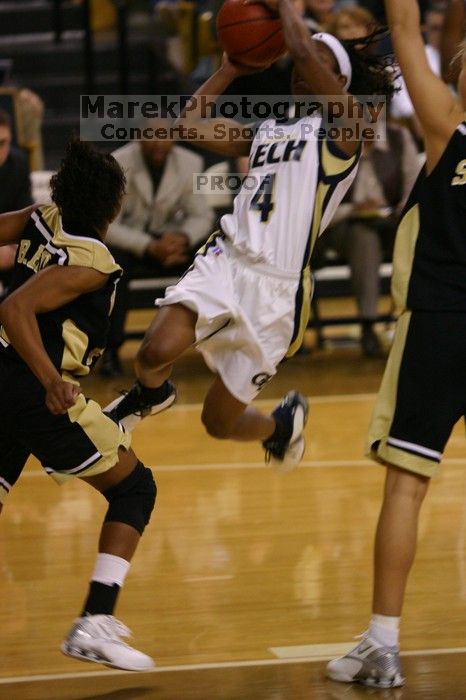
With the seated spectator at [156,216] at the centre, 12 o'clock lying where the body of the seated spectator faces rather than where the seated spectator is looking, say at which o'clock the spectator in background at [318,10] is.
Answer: The spectator in background is roughly at 7 o'clock from the seated spectator.

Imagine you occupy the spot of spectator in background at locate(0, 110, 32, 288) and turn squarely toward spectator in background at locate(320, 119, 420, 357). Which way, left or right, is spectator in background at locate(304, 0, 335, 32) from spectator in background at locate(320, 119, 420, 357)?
left

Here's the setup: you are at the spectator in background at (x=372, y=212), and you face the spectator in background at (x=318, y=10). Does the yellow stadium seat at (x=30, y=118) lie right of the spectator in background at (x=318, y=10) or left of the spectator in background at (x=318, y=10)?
left

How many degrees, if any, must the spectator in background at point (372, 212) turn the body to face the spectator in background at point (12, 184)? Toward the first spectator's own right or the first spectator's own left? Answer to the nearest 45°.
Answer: approximately 45° to the first spectator's own right

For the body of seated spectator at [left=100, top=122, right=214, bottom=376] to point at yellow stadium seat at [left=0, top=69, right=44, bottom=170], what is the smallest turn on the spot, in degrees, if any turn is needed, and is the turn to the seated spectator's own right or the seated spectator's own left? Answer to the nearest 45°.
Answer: approximately 135° to the seated spectator's own right

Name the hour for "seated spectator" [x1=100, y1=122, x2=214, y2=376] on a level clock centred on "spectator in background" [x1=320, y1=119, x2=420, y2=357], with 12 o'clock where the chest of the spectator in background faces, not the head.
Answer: The seated spectator is roughly at 1 o'clock from the spectator in background.

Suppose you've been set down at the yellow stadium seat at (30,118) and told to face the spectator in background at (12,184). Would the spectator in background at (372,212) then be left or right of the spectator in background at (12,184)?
left

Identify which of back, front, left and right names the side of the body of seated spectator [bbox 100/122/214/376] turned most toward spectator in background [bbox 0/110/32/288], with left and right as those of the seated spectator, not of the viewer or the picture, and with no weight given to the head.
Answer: right

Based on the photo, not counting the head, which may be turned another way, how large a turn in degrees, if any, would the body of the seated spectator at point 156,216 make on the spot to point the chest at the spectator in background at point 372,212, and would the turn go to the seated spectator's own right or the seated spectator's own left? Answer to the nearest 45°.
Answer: approximately 90° to the seated spectator's own left

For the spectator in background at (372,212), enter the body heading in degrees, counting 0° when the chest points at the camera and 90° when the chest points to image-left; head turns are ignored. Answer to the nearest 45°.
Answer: approximately 45°

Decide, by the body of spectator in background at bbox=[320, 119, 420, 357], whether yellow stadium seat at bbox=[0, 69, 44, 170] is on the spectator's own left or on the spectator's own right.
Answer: on the spectator's own right

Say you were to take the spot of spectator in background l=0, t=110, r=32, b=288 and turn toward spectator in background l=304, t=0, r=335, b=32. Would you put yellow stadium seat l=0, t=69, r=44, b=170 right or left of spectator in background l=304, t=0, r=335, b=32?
left
